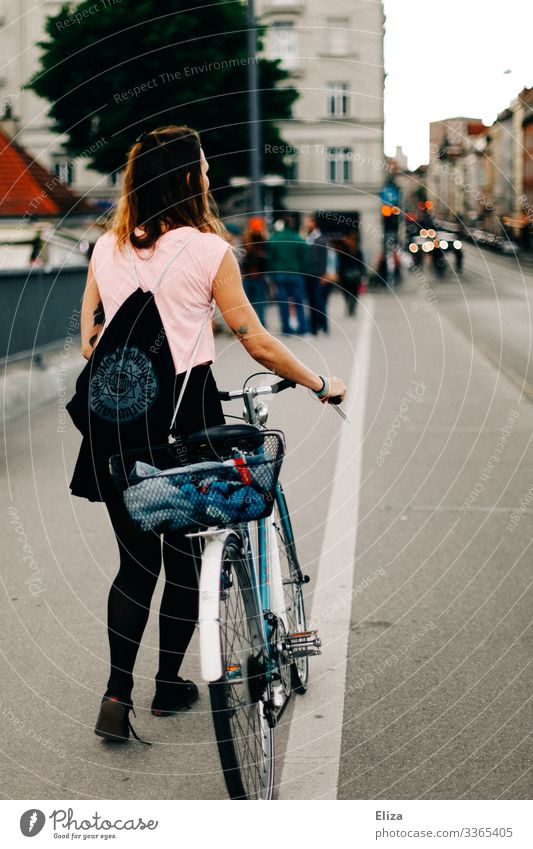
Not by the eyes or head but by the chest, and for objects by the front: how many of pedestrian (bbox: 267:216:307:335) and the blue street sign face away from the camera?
1

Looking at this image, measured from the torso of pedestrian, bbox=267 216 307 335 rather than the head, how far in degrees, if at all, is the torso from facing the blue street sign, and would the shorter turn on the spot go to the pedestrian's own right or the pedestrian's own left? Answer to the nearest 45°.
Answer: approximately 45° to the pedestrian's own right

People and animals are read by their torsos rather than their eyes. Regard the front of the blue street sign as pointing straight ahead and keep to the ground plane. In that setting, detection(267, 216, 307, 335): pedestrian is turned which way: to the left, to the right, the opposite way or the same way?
the opposite way

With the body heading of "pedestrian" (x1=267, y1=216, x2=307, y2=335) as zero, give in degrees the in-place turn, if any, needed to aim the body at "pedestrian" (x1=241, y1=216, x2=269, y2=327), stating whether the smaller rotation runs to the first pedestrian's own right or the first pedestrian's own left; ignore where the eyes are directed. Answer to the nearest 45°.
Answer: approximately 45° to the first pedestrian's own left

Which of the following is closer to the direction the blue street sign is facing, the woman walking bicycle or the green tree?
the woman walking bicycle

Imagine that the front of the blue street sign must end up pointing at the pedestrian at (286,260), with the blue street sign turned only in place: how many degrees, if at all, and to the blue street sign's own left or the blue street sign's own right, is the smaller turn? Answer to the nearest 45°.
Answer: approximately 45° to the blue street sign's own right

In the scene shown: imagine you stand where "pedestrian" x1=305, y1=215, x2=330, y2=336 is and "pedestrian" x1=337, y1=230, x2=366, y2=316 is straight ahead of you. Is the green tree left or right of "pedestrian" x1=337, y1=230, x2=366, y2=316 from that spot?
left

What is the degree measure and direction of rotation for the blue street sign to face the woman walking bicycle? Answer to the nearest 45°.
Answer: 0° — it already faces them

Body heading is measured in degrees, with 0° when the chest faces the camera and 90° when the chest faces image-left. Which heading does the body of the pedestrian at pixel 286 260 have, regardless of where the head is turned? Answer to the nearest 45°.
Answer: approximately 180°

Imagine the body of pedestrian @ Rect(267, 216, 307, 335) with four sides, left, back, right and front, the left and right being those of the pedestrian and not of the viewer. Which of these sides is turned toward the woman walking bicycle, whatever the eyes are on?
back

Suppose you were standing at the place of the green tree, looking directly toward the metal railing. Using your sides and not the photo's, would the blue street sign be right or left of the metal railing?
left

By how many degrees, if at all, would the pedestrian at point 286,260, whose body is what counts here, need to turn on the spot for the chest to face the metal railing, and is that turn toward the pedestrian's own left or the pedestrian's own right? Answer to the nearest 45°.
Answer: approximately 135° to the pedestrian's own left

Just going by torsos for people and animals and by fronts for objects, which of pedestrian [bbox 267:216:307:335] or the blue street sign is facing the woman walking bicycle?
the blue street sign
